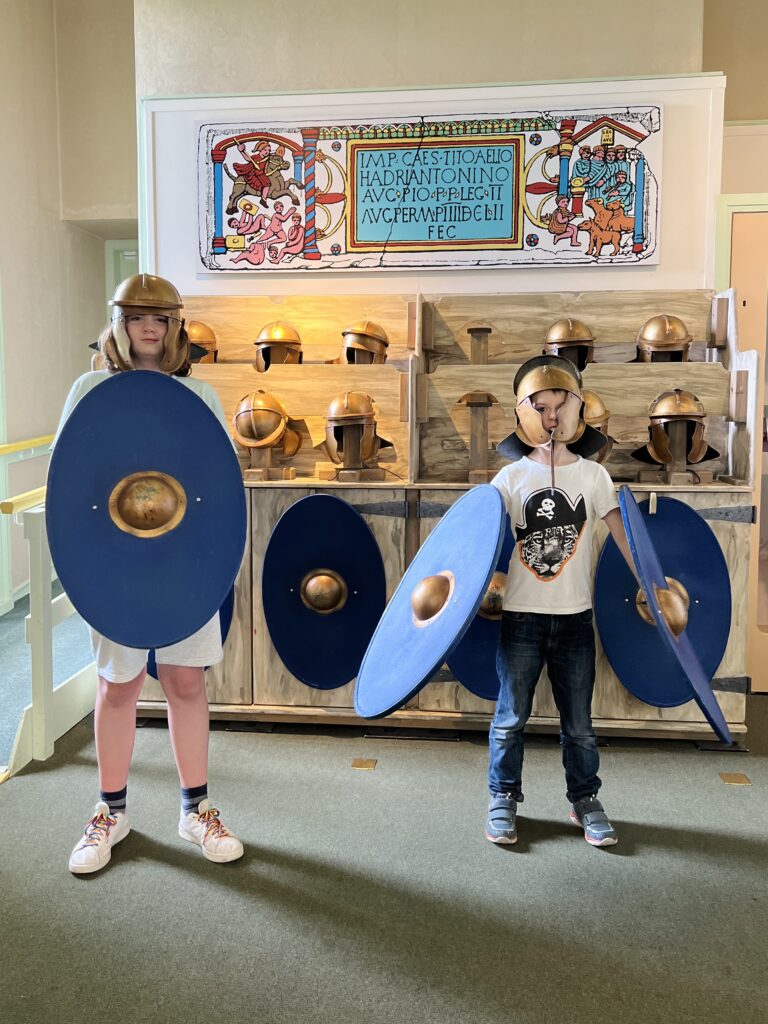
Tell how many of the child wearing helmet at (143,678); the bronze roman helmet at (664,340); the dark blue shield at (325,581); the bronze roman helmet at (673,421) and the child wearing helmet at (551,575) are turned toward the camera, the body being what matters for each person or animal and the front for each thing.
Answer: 5

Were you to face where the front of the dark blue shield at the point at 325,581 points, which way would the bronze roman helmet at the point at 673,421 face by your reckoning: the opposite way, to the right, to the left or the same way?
the same way

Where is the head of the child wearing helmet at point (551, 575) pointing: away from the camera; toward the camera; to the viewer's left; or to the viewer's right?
toward the camera

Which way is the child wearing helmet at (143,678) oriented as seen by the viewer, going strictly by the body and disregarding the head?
toward the camera

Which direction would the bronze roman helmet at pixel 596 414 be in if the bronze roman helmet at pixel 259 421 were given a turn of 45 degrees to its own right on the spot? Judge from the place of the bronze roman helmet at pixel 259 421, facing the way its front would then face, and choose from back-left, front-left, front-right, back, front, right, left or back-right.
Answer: back

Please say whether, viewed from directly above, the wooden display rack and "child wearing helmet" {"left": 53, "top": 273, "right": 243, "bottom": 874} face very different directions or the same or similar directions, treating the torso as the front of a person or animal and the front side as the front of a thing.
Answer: same or similar directions

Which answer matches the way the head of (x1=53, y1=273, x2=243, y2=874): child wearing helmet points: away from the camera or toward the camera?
toward the camera

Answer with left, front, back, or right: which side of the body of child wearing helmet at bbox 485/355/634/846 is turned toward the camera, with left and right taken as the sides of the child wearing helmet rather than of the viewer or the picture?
front

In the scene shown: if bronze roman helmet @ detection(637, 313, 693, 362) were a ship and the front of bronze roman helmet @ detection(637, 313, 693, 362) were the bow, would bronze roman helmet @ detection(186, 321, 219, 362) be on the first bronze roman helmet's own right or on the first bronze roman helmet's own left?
on the first bronze roman helmet's own right

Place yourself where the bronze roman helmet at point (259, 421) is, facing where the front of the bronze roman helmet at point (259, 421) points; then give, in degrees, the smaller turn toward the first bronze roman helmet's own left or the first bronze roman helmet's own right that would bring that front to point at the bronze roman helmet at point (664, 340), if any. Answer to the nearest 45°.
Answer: approximately 135° to the first bronze roman helmet's own left

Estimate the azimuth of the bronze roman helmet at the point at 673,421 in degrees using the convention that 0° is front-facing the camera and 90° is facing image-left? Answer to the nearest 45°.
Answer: approximately 0°

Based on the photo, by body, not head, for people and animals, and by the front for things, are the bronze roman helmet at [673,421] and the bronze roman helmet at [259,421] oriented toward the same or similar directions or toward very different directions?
same or similar directions

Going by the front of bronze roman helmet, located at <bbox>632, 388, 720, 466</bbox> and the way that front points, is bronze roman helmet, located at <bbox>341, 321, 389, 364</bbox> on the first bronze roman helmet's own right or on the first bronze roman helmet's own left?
on the first bronze roman helmet's own right

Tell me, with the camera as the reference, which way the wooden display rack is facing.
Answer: facing the viewer

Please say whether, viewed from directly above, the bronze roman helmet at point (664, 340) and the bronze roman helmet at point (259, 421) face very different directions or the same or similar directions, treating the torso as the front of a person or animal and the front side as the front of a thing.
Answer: same or similar directions

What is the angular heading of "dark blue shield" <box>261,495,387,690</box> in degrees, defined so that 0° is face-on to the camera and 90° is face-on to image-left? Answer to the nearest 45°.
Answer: approximately 0°

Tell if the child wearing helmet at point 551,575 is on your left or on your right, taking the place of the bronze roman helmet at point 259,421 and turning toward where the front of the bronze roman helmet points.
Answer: on your left

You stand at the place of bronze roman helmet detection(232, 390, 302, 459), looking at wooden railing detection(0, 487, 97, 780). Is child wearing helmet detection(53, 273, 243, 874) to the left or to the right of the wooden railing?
left
